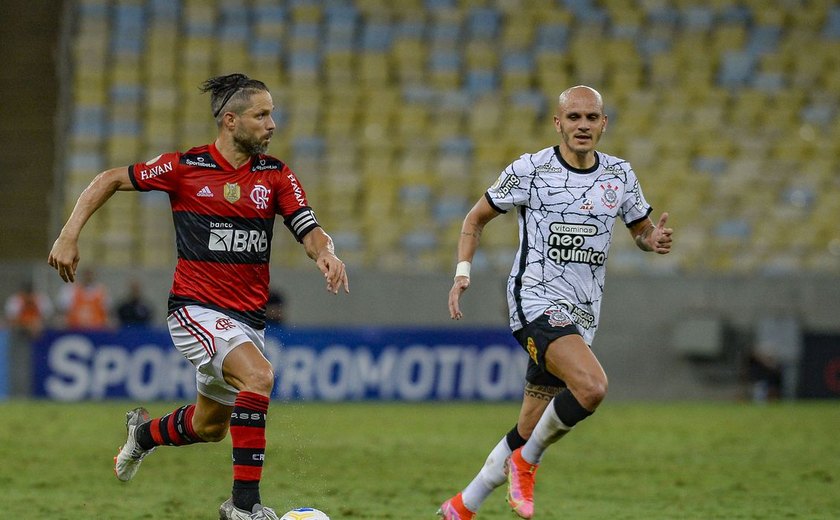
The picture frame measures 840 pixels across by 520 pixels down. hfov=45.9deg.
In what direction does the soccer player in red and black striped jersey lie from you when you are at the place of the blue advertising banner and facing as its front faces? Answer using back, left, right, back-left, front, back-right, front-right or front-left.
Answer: front

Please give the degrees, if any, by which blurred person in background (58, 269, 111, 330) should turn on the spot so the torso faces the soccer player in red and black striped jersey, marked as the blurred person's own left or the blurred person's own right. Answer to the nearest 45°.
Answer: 0° — they already face them

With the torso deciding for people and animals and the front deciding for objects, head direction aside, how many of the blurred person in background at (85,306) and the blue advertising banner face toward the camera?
2

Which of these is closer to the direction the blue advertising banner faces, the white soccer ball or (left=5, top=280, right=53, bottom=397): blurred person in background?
the white soccer ball

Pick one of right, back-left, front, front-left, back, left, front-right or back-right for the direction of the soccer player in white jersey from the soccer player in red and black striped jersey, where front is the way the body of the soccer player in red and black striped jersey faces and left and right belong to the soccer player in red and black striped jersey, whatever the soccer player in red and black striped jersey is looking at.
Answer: front-left

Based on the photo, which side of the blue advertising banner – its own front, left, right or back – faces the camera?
front

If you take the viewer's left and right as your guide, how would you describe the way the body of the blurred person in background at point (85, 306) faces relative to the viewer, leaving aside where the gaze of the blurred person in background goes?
facing the viewer

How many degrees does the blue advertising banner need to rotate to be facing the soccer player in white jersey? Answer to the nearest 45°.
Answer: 0° — it already faces them

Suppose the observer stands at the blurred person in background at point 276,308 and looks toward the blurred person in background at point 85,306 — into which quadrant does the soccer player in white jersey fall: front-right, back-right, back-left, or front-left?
back-left

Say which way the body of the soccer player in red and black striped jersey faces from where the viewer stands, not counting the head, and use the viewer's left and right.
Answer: facing the viewer and to the right of the viewer
